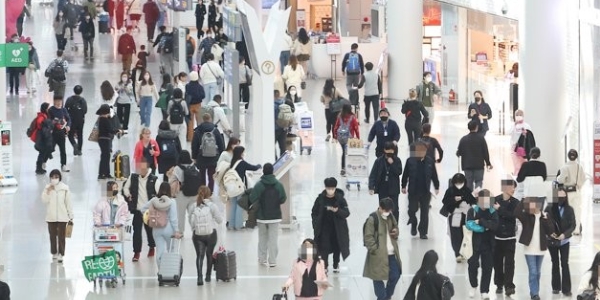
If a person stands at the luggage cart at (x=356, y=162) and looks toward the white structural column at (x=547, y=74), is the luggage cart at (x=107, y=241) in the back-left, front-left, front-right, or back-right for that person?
back-right

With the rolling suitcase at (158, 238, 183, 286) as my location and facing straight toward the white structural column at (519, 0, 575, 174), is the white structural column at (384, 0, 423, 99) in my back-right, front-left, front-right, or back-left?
front-left

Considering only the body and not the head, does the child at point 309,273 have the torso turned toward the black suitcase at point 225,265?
no

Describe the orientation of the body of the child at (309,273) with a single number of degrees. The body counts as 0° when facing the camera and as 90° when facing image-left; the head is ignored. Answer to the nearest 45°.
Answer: approximately 0°

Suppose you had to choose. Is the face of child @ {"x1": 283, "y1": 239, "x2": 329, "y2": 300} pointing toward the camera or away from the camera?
toward the camera

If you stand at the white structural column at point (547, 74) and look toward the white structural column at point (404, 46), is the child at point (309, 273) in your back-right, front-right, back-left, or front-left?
back-left

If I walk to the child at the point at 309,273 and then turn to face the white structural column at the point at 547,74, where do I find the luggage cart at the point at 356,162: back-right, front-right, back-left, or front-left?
front-left

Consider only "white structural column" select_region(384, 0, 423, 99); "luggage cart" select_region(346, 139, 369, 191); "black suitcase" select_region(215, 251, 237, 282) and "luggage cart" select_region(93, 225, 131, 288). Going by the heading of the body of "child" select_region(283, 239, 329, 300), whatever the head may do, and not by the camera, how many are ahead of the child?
0

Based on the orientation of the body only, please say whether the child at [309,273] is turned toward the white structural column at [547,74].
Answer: no

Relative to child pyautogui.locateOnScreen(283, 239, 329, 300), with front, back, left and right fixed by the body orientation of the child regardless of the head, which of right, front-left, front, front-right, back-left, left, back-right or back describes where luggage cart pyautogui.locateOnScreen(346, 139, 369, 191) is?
back

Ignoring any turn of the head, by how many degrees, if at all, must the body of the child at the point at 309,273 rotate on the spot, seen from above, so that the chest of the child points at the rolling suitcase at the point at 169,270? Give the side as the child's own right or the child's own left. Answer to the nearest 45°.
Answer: approximately 135° to the child's own right
